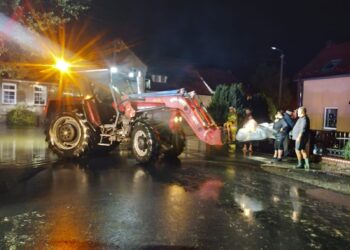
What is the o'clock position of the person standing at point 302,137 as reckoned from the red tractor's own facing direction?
The person standing is roughly at 11 o'clock from the red tractor.

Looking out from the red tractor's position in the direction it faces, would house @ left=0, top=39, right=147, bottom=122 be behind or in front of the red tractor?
behind

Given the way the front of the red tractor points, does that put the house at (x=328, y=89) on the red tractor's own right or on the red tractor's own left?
on the red tractor's own left

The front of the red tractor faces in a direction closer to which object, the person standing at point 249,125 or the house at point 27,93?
the person standing

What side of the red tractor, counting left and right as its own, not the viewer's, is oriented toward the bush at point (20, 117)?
back

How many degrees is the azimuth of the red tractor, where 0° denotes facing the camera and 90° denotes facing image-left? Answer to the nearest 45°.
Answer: approximately 315°

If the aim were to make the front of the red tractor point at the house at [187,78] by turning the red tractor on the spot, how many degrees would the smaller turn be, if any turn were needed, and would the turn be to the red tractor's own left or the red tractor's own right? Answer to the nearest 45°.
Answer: approximately 135° to the red tractor's own left

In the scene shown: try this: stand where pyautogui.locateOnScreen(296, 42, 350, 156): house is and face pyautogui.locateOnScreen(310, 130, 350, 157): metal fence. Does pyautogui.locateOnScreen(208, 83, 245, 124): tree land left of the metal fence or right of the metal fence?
right
